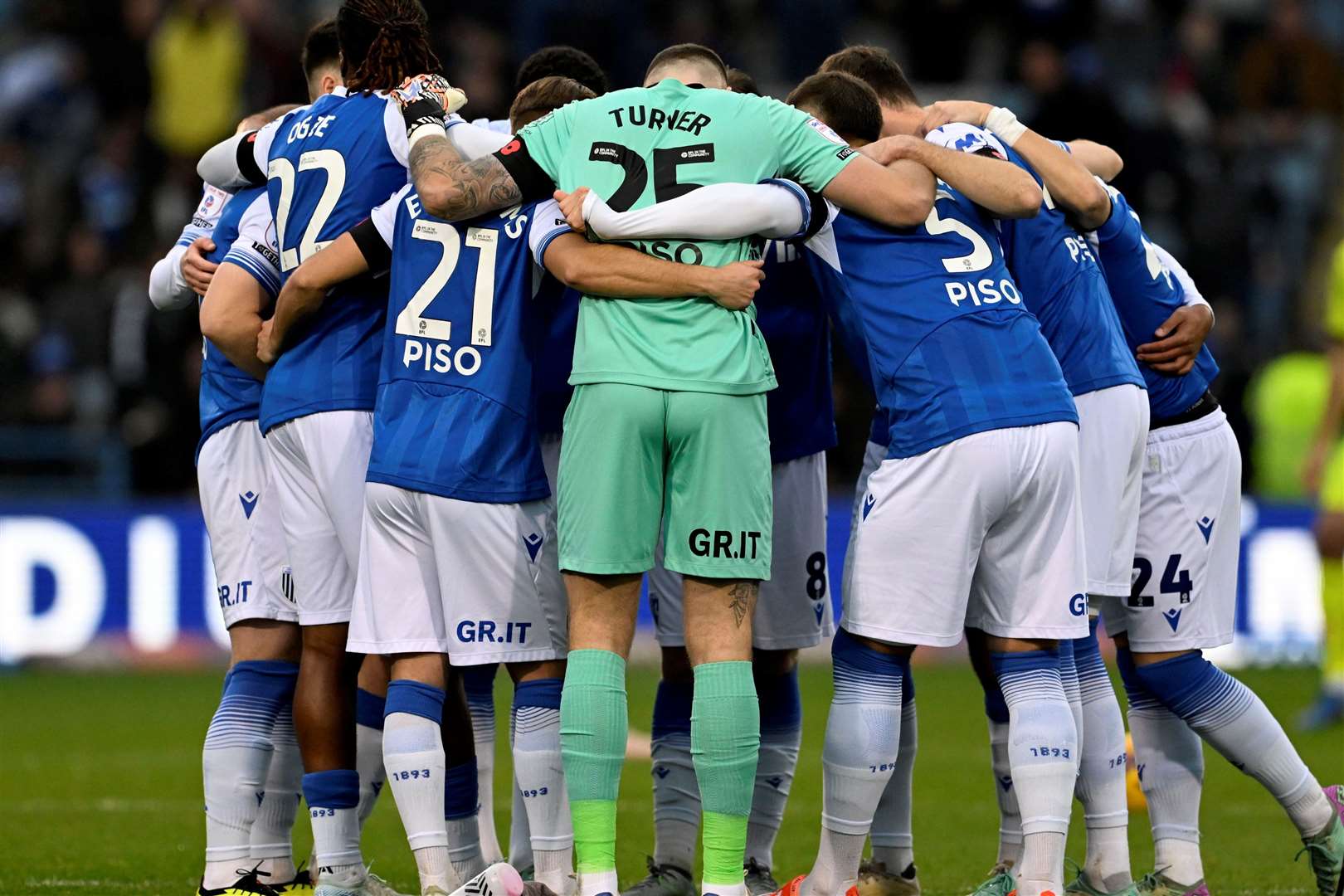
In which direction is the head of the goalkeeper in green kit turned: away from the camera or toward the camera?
away from the camera

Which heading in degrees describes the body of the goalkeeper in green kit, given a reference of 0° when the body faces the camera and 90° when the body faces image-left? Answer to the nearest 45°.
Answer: approximately 180°
